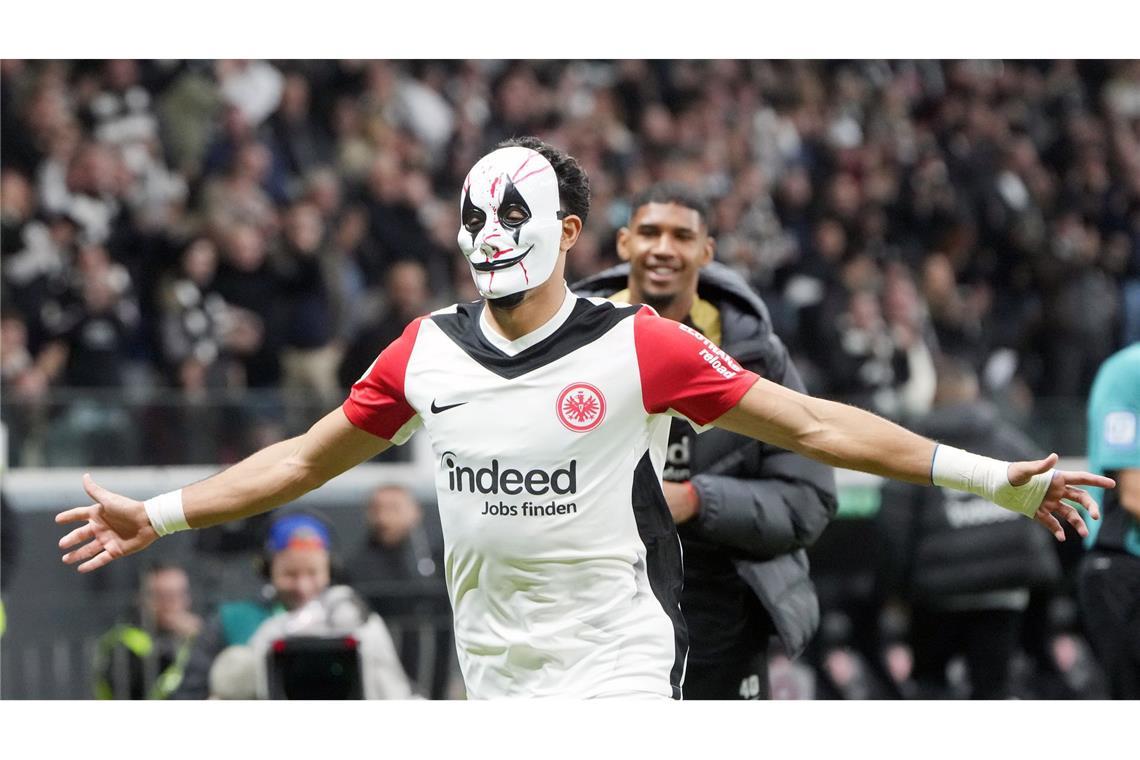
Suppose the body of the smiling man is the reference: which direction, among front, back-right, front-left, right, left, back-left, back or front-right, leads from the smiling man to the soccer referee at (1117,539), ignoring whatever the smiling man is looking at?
back-left

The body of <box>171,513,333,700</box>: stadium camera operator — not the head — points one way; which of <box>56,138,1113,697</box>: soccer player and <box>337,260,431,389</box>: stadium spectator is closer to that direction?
the soccer player

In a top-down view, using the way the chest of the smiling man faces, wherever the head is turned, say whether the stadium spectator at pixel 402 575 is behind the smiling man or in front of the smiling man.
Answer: behind

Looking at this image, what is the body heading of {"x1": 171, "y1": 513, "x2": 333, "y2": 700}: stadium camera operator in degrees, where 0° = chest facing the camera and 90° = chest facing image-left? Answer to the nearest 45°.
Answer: approximately 315°

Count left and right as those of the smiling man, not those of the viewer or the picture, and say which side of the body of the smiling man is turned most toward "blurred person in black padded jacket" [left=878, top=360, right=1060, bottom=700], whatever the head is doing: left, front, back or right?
back

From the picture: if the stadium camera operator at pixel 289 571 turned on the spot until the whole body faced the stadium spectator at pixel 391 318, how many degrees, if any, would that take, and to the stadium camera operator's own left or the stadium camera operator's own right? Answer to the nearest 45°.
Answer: approximately 135° to the stadium camera operator's own left
